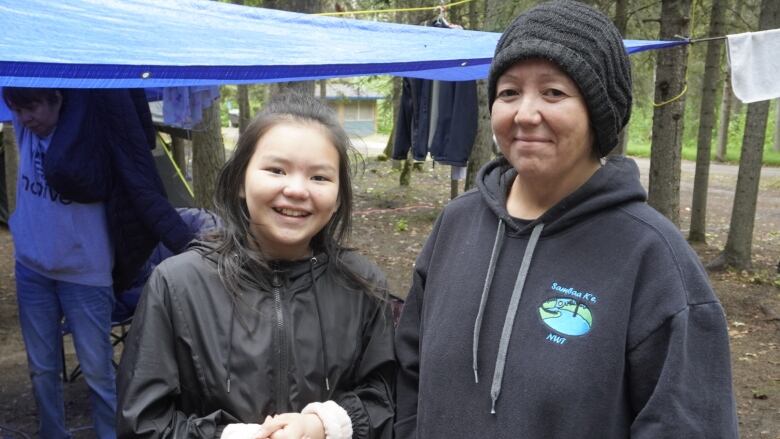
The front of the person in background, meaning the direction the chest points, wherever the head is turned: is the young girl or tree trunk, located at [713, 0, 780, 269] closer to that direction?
the young girl

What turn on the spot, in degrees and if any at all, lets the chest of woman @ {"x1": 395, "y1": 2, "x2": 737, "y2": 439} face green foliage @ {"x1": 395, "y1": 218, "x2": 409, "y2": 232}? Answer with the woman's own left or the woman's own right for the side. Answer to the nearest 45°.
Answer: approximately 135° to the woman's own right

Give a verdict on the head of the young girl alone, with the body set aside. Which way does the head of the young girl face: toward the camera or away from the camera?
toward the camera

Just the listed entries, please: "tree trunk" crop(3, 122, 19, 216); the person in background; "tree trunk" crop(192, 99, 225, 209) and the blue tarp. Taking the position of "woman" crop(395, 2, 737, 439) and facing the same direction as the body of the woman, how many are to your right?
4

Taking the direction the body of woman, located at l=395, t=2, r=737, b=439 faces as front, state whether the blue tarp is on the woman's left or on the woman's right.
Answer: on the woman's right

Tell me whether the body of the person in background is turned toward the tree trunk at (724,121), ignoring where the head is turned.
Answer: no

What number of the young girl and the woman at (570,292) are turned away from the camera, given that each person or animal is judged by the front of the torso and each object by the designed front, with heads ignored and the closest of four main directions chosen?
0

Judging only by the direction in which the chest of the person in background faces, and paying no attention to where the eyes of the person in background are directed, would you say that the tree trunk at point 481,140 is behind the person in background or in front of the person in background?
behind

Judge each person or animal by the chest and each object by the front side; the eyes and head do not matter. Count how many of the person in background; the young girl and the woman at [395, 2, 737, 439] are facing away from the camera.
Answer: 0

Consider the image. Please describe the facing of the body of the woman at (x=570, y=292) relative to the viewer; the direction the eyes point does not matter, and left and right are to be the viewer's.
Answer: facing the viewer and to the left of the viewer

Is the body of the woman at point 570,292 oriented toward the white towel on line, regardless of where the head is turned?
no

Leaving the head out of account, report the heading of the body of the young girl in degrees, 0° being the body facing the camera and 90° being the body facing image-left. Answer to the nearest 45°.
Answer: approximately 0°

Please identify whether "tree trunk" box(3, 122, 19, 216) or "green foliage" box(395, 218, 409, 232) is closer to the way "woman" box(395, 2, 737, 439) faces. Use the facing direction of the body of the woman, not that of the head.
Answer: the tree trunk

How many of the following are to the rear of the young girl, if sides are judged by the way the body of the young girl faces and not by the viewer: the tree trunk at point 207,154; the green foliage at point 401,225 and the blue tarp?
3
